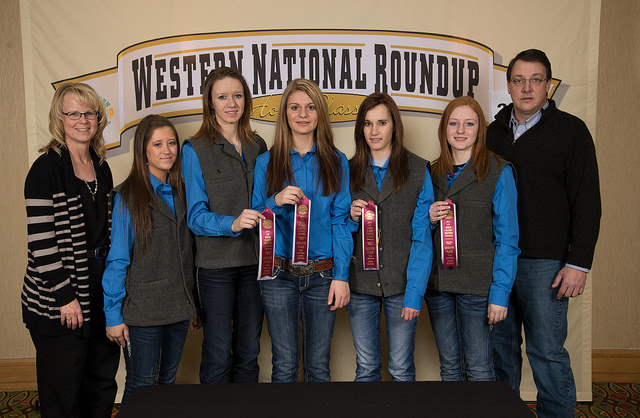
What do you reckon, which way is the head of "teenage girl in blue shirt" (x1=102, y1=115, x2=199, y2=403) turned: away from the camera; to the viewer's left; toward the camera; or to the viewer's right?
toward the camera

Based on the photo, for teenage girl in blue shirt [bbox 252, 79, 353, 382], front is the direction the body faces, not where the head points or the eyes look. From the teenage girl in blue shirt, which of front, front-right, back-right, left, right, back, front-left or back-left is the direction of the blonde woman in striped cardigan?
right

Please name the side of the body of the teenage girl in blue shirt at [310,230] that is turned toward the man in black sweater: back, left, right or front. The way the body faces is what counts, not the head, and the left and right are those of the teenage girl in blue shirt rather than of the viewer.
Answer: left

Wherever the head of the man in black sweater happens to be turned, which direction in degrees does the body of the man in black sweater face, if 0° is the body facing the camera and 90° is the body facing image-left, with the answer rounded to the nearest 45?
approximately 45°

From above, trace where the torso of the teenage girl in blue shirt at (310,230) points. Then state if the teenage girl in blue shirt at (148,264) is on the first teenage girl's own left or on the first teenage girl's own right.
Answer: on the first teenage girl's own right

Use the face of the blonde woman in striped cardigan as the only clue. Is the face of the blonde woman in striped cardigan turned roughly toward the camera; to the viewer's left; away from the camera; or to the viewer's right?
toward the camera

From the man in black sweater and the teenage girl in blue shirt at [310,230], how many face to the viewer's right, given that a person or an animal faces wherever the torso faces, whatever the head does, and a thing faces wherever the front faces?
0

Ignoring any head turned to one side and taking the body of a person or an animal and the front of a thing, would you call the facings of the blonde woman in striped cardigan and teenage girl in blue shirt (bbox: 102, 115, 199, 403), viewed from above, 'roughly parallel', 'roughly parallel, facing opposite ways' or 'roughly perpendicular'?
roughly parallel

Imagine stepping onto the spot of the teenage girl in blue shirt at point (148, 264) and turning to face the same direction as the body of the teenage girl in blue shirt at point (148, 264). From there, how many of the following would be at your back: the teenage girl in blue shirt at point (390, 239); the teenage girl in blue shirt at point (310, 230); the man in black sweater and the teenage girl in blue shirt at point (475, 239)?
0

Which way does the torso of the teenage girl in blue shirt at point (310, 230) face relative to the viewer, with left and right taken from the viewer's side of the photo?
facing the viewer
